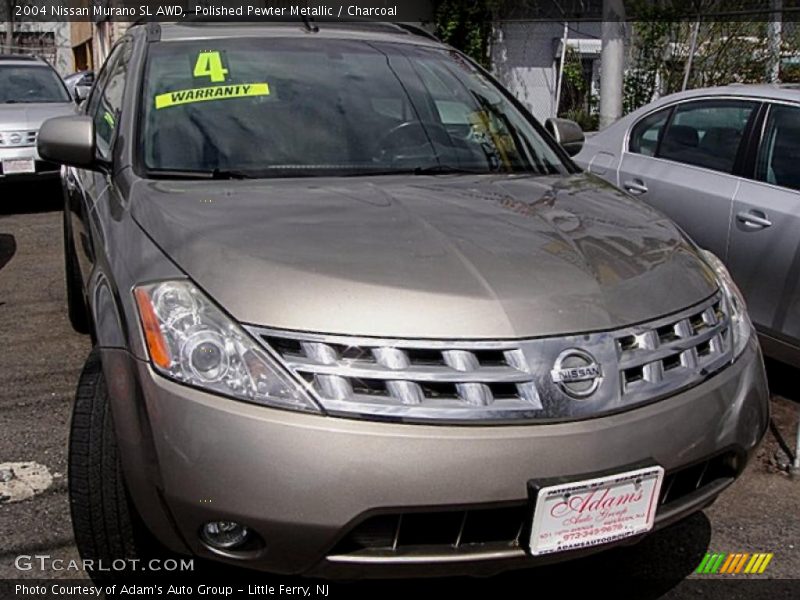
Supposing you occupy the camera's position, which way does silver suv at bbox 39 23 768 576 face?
facing the viewer and to the right of the viewer

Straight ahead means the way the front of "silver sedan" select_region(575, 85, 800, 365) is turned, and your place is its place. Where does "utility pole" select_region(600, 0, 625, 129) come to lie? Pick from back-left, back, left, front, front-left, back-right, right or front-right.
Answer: back-left

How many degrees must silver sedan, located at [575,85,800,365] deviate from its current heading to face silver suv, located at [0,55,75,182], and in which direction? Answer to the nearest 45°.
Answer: approximately 180°

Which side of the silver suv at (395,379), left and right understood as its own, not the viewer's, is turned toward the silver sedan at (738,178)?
left

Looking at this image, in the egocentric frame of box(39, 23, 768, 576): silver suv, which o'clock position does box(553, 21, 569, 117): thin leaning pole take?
The thin leaning pole is roughly at 8 o'clock from the silver suv.

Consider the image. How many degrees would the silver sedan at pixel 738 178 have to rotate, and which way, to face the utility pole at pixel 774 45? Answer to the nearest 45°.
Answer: approximately 135° to its left

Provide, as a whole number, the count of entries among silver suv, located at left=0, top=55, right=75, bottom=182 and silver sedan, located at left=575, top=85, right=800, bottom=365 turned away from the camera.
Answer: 0

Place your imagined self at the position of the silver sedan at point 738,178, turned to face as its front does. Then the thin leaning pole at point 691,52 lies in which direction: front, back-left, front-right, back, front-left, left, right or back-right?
back-left

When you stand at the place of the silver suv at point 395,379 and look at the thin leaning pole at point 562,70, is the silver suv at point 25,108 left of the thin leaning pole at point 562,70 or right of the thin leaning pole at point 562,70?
left

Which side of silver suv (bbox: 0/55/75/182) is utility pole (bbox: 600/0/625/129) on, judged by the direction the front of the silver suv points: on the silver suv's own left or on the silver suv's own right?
on the silver suv's own left
